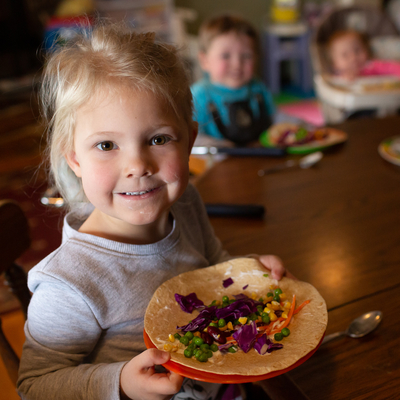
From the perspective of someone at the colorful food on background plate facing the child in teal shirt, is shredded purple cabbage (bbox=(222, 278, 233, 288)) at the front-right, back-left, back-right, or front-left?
back-left

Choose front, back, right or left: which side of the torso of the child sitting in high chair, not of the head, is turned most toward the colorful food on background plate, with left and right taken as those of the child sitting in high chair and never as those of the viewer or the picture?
front

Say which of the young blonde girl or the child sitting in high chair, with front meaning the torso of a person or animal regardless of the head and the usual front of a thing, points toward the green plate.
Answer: the child sitting in high chair

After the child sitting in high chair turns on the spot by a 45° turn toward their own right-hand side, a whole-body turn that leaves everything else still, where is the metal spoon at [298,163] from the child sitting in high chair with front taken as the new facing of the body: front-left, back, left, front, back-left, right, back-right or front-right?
front-left

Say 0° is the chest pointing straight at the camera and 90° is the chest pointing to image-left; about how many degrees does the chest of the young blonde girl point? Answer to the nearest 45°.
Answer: approximately 315°

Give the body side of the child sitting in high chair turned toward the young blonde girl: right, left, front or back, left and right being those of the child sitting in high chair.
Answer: front

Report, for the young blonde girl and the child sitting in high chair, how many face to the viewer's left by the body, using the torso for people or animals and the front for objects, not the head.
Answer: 0

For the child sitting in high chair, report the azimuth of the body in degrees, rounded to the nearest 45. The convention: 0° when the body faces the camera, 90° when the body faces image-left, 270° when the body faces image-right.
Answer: approximately 0°

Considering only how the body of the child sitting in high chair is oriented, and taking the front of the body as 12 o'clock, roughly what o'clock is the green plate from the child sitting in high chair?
The green plate is roughly at 12 o'clock from the child sitting in high chair.

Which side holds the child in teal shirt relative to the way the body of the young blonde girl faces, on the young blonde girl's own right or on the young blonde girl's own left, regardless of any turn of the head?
on the young blonde girl's own left

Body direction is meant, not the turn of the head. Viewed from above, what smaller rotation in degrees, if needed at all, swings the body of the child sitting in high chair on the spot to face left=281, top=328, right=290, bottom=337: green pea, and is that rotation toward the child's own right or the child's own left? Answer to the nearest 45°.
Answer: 0° — they already face it

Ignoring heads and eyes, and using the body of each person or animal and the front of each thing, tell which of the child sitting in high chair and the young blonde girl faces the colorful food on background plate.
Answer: the child sitting in high chair
